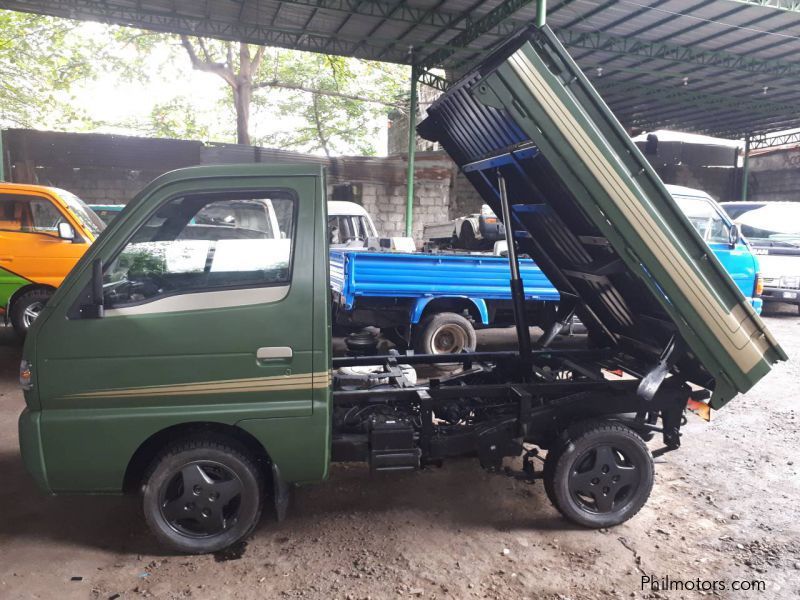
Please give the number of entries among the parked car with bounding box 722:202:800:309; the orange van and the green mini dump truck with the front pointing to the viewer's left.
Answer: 1

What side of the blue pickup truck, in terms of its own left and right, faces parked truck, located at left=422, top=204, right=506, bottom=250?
left

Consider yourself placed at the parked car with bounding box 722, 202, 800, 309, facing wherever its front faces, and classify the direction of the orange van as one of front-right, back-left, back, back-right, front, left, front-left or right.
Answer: front-right

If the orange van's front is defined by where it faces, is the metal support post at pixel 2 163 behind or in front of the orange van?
behind

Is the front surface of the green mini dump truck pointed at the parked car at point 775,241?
no

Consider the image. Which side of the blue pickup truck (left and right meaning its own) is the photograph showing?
right

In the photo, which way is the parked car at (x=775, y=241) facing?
toward the camera

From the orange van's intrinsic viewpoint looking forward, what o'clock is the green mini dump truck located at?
The green mini dump truck is roughly at 1 o'clock from the orange van.

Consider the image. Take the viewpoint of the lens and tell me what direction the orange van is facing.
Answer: facing the viewer and to the right of the viewer

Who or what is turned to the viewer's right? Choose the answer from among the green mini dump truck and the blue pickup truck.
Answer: the blue pickup truck

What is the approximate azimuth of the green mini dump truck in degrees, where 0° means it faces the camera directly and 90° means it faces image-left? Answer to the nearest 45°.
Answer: approximately 90°

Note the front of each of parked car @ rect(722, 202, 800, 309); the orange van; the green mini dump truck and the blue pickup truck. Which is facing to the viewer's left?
the green mini dump truck

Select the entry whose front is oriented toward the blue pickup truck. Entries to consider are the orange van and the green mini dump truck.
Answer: the orange van

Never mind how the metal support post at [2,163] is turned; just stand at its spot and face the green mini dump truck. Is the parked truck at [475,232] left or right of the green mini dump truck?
left

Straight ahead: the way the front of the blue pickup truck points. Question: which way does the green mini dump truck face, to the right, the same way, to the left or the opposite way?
the opposite way

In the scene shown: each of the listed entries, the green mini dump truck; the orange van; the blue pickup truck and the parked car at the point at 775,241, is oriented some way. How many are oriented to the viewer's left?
1

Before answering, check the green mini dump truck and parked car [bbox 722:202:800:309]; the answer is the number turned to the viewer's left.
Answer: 1

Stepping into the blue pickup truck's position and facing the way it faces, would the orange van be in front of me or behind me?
behind
